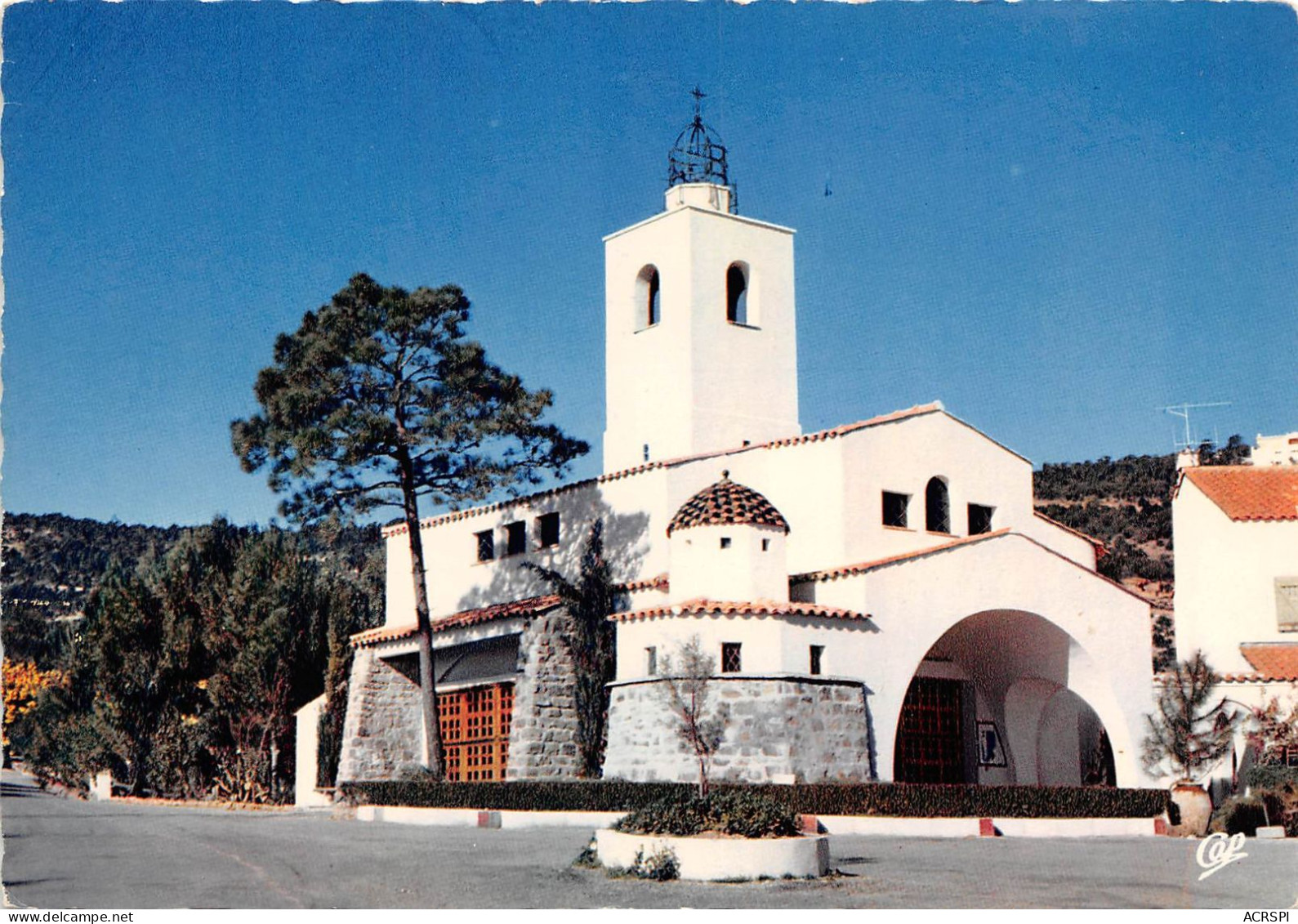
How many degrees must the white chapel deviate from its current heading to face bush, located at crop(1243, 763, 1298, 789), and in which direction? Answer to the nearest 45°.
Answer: approximately 45° to its left

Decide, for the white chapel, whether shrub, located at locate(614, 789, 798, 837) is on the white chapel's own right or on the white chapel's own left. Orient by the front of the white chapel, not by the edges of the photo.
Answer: on the white chapel's own right

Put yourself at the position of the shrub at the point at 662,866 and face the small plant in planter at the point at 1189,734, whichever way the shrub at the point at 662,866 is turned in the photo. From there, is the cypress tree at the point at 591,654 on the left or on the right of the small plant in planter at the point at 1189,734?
left

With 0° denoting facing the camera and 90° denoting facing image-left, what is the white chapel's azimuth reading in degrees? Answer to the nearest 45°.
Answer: approximately 315°

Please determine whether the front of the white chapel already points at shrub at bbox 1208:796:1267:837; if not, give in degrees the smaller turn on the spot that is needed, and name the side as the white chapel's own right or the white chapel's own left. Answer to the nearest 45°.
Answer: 0° — it already faces it
